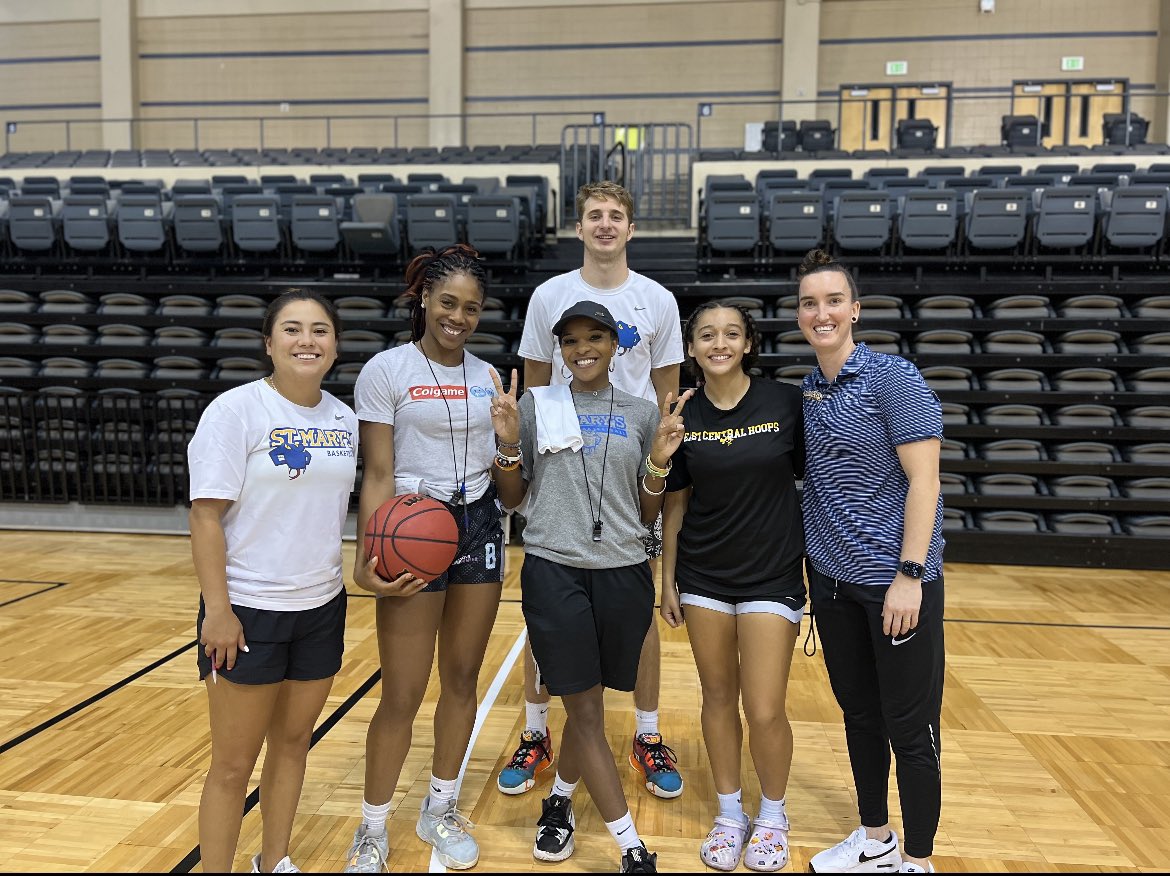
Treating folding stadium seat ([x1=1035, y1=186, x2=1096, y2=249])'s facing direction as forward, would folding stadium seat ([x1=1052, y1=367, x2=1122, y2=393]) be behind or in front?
in front

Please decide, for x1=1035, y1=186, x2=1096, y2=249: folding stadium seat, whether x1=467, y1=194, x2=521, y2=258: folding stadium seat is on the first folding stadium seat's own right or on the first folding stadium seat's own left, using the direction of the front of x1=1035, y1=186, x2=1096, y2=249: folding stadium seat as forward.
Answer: on the first folding stadium seat's own right

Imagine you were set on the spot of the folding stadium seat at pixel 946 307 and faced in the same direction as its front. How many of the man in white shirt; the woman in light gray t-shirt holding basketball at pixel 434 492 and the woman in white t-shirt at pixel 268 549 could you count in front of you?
3

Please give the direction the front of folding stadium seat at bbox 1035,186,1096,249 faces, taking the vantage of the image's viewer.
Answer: facing the viewer

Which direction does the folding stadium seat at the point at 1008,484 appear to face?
toward the camera

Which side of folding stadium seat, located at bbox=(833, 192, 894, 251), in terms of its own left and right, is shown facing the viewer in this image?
front

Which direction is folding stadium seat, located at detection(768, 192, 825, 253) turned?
toward the camera

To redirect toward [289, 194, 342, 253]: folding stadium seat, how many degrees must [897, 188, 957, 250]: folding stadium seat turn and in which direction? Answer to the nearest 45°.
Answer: approximately 90° to its right
